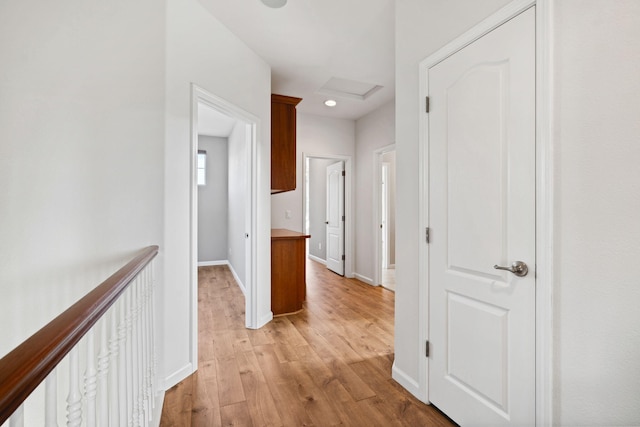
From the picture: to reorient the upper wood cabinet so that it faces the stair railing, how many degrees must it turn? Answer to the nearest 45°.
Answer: approximately 90° to its right

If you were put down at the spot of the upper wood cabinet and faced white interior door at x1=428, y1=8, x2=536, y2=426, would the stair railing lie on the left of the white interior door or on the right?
right
